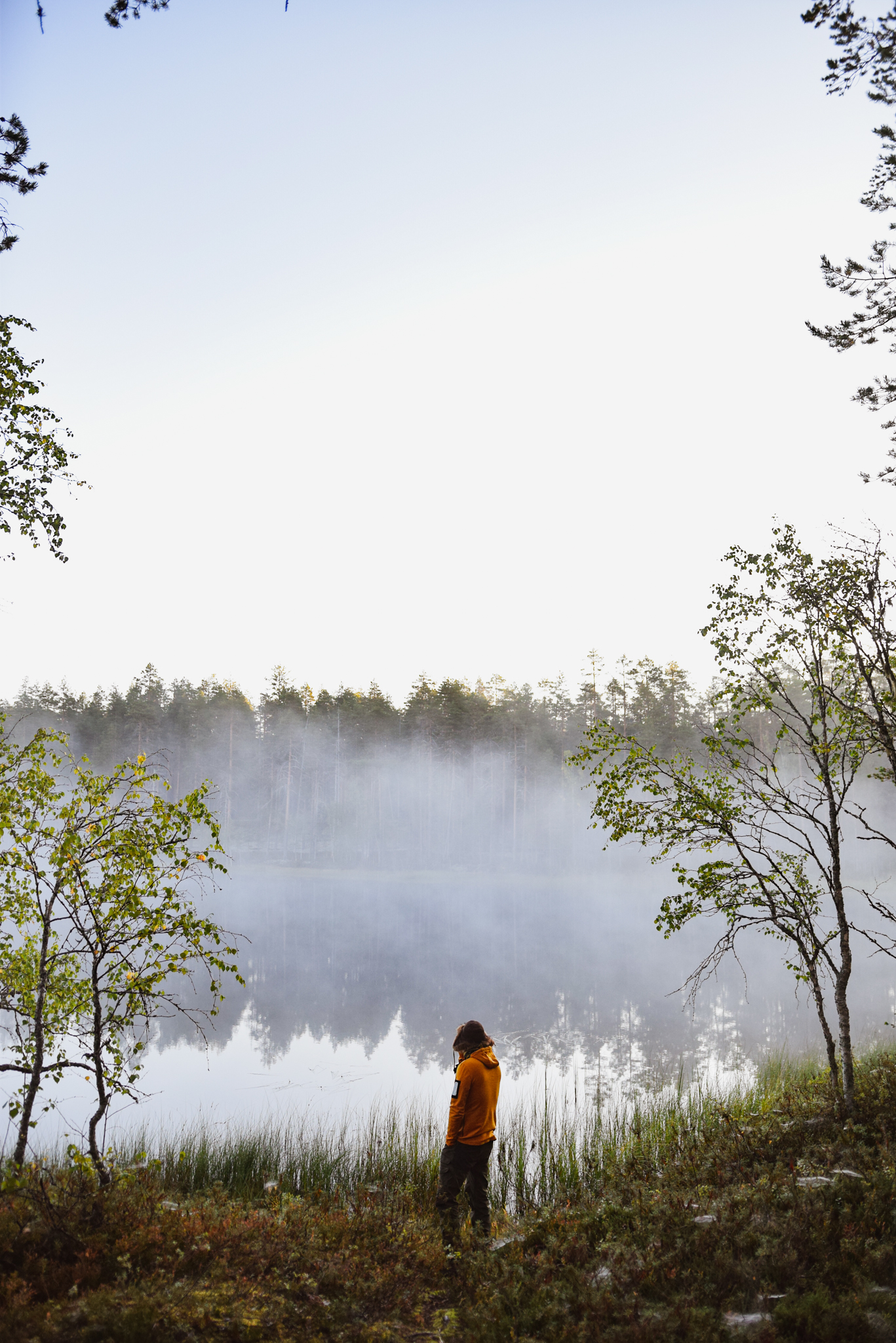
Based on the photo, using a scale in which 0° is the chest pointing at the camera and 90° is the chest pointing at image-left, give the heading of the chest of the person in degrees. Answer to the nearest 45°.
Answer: approximately 135°

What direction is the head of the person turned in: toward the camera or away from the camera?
away from the camera
